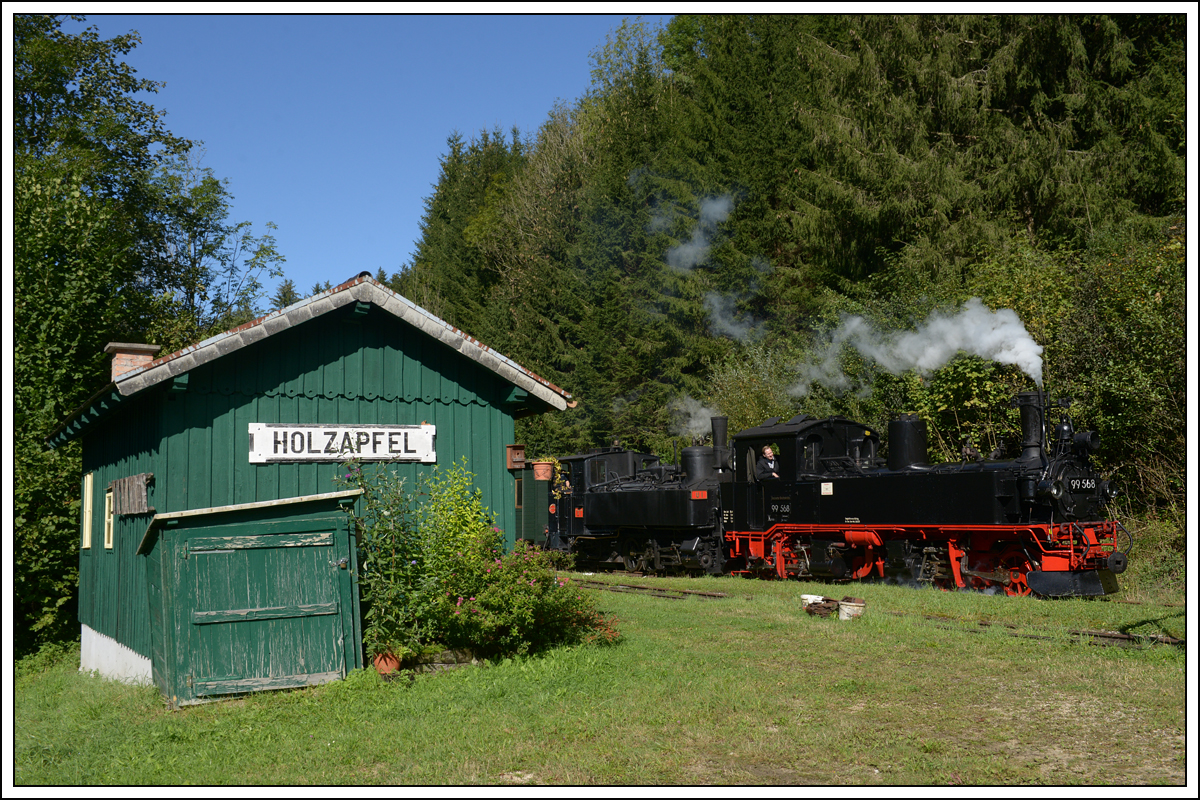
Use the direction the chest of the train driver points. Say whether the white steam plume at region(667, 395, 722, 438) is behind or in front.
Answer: behind

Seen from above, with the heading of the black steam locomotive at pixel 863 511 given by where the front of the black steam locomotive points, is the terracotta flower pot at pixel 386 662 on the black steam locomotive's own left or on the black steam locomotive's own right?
on the black steam locomotive's own right

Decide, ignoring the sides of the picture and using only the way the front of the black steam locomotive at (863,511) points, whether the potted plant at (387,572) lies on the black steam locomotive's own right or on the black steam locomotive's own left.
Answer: on the black steam locomotive's own right

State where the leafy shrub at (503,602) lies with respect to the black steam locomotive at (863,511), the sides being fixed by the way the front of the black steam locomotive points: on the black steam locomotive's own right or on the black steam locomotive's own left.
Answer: on the black steam locomotive's own right

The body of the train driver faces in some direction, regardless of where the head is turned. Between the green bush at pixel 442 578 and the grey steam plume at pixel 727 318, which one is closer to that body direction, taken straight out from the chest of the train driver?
the green bush

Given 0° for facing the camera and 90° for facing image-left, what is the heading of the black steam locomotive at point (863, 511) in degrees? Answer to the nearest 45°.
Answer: approximately 315°
